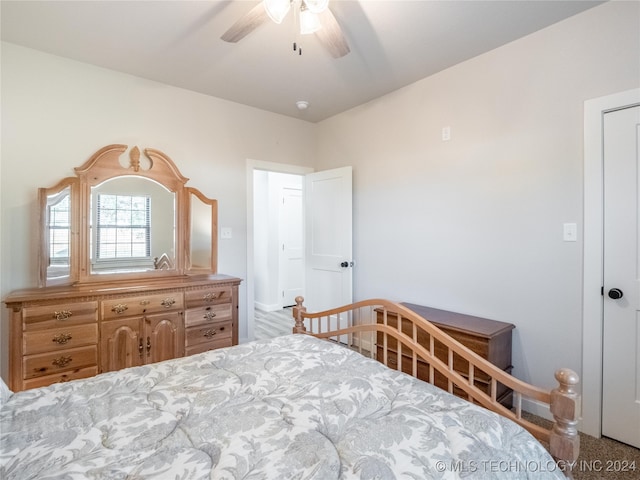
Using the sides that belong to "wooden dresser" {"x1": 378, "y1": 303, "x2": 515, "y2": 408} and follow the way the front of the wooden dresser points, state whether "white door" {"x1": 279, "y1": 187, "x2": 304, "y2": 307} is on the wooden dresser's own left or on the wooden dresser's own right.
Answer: on the wooden dresser's own right

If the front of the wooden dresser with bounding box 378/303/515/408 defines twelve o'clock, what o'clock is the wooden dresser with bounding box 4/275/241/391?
the wooden dresser with bounding box 4/275/241/391 is roughly at 1 o'clock from the wooden dresser with bounding box 378/303/515/408.

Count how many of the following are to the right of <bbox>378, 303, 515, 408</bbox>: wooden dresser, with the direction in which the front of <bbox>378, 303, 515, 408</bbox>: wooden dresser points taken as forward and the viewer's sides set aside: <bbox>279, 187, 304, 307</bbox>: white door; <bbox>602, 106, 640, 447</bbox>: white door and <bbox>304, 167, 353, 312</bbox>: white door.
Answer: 2

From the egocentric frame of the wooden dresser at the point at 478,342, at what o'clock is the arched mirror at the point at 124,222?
The arched mirror is roughly at 1 o'clock from the wooden dresser.

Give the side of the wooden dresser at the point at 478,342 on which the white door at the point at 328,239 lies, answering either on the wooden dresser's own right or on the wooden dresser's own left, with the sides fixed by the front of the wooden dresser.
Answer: on the wooden dresser's own right

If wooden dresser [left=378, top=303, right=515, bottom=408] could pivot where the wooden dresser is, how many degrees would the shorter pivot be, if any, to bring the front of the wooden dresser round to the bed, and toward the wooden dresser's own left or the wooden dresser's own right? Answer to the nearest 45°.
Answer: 0° — it already faces it

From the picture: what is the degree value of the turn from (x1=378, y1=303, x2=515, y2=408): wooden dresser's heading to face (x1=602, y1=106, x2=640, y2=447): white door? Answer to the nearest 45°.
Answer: approximately 135° to its left

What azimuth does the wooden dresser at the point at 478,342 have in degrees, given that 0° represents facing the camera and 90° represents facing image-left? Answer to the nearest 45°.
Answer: approximately 45°

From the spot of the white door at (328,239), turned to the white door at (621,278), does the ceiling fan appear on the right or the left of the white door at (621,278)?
right
